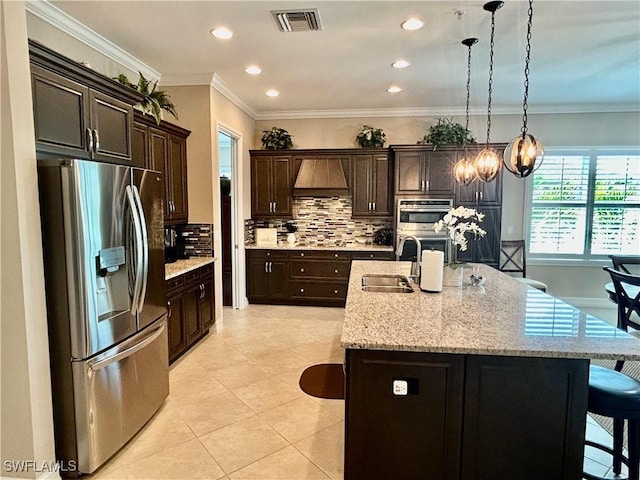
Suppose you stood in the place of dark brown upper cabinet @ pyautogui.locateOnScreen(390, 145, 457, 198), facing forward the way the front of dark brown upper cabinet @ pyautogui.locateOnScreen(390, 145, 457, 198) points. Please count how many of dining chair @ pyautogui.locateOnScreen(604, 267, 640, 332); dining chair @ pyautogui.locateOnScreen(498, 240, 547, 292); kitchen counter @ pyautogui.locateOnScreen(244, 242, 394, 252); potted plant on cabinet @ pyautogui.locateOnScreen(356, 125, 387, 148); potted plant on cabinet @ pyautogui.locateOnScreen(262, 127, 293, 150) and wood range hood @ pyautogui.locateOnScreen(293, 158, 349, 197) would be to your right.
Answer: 4

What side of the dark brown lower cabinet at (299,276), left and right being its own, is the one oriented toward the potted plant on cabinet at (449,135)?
left

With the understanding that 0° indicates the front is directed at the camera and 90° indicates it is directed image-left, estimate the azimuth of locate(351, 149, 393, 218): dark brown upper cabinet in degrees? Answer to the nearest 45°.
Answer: approximately 0°

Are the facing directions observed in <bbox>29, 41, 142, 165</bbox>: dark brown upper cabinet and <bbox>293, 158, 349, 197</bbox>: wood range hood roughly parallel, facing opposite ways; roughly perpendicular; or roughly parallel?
roughly perpendicular

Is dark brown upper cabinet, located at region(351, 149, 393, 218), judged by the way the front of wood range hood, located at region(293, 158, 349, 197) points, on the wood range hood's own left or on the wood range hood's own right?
on the wood range hood's own left

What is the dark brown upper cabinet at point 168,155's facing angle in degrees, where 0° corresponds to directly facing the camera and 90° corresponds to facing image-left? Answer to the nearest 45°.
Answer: approximately 315°

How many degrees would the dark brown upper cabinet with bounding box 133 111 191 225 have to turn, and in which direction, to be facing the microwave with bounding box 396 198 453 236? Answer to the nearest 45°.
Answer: approximately 45° to its left
